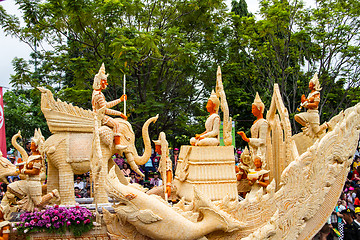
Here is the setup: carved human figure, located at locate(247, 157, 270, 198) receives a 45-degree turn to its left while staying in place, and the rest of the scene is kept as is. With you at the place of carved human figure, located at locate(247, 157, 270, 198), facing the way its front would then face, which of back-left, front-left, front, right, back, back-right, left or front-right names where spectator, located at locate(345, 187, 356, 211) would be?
left

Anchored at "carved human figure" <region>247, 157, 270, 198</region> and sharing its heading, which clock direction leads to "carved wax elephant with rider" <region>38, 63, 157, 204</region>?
The carved wax elephant with rider is roughly at 3 o'clock from the carved human figure.

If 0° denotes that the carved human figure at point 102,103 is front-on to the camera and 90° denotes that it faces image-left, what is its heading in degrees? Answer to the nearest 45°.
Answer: approximately 270°

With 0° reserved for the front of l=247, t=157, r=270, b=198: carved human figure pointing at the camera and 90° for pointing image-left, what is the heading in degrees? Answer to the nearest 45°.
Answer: approximately 0°

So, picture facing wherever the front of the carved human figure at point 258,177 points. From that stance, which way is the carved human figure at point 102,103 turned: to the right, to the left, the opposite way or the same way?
to the left

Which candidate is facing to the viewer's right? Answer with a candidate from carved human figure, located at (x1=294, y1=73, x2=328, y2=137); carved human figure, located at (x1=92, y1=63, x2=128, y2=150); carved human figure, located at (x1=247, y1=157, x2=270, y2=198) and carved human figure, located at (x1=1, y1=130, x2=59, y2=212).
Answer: carved human figure, located at (x1=92, y1=63, x2=128, y2=150)

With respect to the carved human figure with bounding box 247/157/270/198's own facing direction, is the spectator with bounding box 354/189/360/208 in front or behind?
behind
